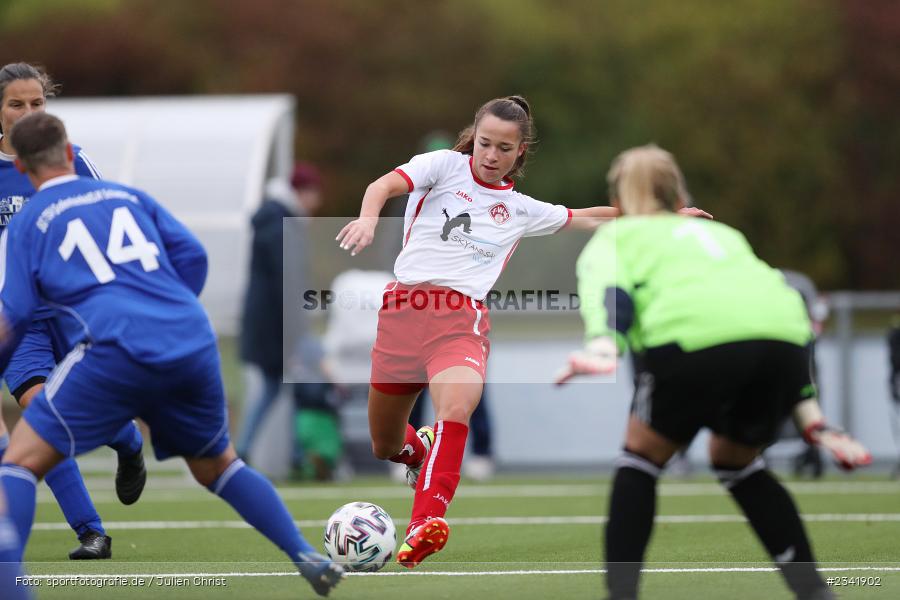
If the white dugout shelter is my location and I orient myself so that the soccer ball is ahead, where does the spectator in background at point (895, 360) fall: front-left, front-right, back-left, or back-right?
front-left

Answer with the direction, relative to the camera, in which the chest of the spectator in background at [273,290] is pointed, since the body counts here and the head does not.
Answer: to the viewer's right

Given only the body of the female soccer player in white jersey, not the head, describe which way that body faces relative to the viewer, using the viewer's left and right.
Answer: facing the viewer

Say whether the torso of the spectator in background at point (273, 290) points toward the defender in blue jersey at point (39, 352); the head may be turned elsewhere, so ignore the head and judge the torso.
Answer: no

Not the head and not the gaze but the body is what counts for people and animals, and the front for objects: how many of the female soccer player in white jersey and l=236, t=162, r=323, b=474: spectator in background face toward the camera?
1

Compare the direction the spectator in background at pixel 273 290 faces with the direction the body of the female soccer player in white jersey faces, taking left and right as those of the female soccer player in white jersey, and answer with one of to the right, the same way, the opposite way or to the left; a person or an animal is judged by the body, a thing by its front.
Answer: to the left

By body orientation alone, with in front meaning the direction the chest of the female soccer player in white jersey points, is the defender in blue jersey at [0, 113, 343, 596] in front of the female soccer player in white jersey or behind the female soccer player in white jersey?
in front

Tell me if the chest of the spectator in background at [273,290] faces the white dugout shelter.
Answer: no

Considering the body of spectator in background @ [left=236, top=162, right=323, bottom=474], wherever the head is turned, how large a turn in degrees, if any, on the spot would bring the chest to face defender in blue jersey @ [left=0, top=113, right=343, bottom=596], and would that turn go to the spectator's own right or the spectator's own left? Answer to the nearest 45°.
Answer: approximately 90° to the spectator's own right

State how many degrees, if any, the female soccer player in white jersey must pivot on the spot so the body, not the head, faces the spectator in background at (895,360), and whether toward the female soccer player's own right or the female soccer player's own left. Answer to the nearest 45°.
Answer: approximately 135° to the female soccer player's own left

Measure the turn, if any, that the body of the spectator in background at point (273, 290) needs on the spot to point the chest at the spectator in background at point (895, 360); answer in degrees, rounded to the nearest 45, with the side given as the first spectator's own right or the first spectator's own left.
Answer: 0° — they already face them

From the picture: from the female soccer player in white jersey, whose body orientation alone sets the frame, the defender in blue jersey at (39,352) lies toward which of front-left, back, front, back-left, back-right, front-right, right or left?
right

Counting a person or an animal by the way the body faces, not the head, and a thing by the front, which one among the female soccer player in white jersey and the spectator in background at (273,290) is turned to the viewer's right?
the spectator in background

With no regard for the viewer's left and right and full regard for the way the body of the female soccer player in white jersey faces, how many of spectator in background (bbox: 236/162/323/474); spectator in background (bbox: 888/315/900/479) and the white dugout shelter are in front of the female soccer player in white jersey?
0
